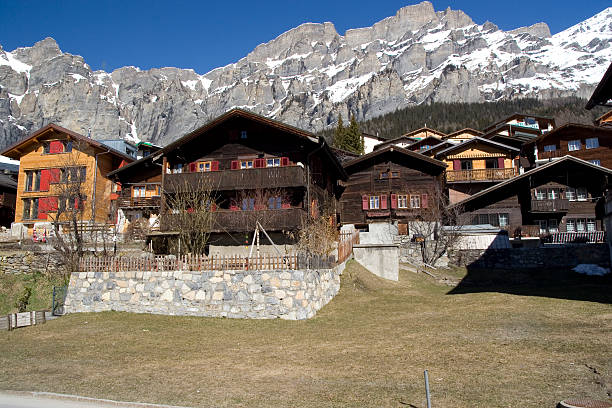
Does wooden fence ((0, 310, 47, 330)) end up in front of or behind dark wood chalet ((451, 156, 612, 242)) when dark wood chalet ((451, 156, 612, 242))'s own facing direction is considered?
in front

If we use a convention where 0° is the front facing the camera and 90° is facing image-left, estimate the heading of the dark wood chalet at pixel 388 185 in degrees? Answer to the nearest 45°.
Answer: approximately 0°

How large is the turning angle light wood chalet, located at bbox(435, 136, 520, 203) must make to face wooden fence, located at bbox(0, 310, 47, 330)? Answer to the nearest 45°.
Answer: approximately 45° to its right

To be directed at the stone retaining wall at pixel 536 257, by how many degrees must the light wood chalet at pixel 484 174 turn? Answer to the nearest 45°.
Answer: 0° — it already faces it

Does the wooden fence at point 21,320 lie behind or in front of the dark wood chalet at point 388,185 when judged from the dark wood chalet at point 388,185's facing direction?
in front

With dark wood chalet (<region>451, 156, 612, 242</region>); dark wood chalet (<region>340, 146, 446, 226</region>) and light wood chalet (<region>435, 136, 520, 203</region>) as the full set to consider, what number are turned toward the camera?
3

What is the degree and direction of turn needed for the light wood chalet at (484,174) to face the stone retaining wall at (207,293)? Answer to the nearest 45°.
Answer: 0° — it already faces it

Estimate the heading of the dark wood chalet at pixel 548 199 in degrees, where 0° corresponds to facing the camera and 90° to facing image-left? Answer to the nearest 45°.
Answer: approximately 0°

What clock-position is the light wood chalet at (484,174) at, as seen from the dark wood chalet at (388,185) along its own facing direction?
The light wood chalet is roughly at 8 o'clock from the dark wood chalet.

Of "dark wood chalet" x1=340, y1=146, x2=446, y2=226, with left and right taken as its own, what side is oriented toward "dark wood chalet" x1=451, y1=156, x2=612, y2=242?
left

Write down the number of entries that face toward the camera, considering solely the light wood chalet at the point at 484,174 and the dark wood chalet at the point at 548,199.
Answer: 2
